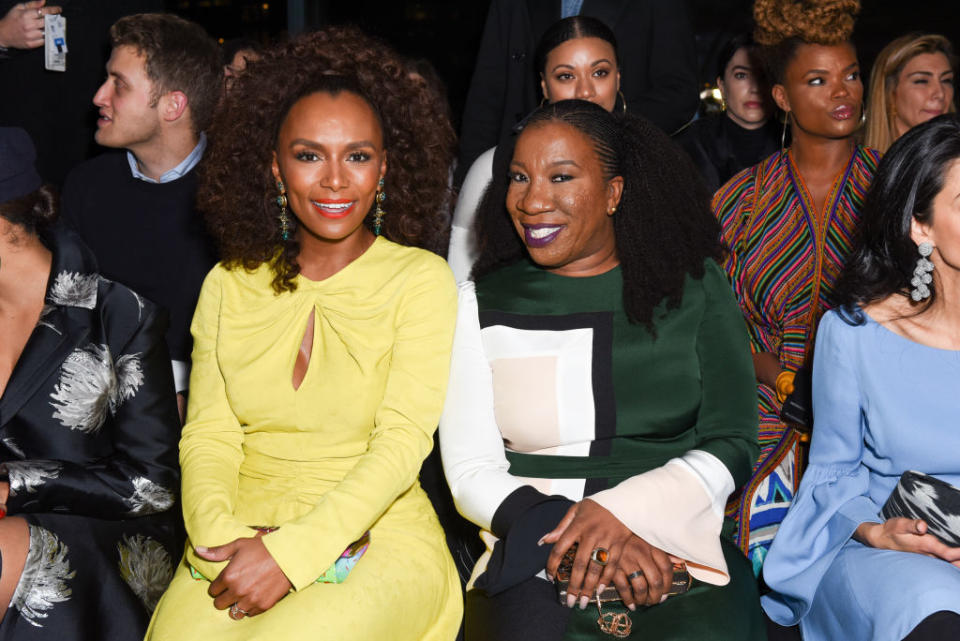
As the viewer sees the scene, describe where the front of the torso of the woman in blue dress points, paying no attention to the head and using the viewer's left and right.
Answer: facing the viewer and to the right of the viewer

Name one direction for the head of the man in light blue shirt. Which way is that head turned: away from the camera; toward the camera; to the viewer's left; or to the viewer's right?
to the viewer's left

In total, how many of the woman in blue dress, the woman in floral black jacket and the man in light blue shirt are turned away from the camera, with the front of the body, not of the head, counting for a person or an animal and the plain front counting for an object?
0

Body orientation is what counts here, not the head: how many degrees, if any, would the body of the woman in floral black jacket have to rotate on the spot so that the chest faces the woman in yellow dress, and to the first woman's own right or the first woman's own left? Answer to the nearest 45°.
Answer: approximately 135° to the first woman's own left

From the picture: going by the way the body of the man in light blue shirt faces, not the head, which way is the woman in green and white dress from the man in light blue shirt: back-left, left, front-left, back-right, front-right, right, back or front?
left

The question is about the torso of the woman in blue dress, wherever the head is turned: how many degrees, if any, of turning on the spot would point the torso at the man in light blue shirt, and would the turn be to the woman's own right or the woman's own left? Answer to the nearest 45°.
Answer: approximately 135° to the woman's own right

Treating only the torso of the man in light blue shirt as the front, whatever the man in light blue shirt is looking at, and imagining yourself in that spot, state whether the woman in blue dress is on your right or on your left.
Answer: on your left

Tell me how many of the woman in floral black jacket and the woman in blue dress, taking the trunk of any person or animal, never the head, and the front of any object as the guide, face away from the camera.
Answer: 0

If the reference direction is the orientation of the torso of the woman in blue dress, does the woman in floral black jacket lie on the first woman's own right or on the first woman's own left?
on the first woman's own right

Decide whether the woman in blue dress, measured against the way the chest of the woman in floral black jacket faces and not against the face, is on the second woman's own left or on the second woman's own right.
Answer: on the second woman's own left

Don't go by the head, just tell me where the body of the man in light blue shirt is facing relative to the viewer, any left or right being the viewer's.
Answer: facing the viewer and to the left of the viewer

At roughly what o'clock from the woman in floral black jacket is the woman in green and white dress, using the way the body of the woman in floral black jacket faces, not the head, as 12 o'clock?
The woman in green and white dress is roughly at 8 o'clock from the woman in floral black jacket.

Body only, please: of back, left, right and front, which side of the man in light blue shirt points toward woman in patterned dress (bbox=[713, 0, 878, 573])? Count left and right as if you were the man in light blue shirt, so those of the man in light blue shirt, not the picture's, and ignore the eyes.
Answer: left

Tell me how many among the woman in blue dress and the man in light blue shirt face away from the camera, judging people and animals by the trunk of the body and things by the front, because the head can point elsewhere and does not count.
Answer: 0

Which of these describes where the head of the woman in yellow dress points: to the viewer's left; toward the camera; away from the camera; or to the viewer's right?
toward the camera

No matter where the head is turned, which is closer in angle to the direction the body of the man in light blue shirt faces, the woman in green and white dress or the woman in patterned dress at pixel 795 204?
the woman in green and white dress

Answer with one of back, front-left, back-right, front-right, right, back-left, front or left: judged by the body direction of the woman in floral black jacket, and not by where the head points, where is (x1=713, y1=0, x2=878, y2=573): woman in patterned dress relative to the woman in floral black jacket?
back-left
